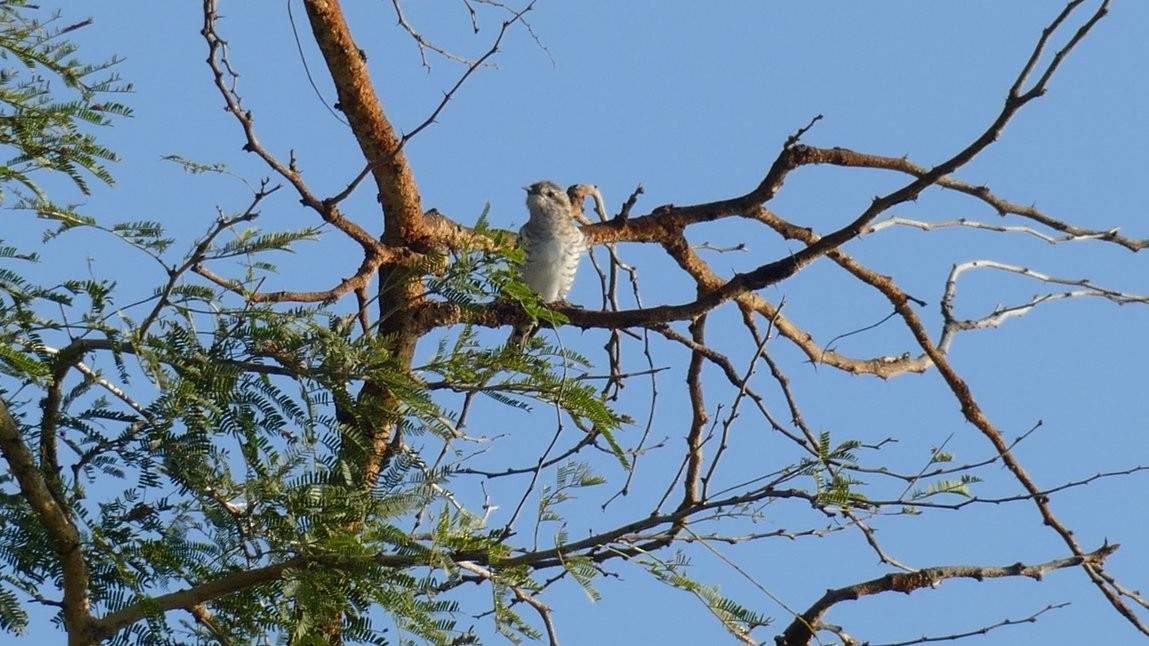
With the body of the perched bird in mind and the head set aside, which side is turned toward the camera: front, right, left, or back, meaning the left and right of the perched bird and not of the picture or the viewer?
front
